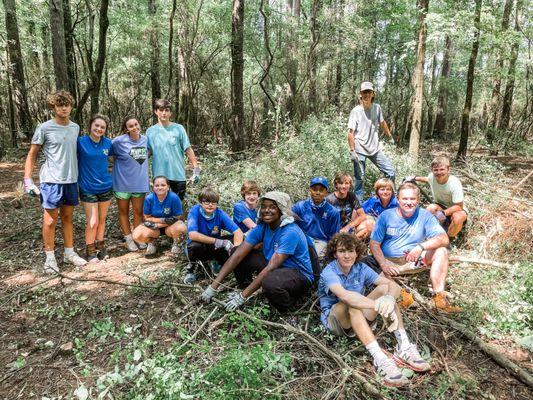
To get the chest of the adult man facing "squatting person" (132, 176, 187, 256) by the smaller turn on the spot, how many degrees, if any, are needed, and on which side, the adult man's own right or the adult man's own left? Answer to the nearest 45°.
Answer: approximately 90° to the adult man's own right

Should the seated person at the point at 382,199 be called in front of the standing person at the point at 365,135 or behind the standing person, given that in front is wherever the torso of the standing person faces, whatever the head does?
in front

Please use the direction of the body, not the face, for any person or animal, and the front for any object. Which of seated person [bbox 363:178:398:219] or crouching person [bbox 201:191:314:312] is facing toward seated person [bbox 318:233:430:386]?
seated person [bbox 363:178:398:219]

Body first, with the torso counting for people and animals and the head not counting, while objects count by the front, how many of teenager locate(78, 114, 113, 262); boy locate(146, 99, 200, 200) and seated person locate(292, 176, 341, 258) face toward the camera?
3

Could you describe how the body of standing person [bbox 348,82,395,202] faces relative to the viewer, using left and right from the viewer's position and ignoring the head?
facing the viewer

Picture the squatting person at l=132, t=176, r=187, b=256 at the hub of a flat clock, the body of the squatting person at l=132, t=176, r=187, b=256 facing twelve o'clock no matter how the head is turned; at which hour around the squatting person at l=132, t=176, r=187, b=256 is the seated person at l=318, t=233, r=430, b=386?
the seated person at l=318, t=233, r=430, b=386 is roughly at 11 o'clock from the squatting person at l=132, t=176, r=187, b=256.

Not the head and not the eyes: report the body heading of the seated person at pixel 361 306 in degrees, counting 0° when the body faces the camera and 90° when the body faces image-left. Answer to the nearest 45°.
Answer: approximately 315°

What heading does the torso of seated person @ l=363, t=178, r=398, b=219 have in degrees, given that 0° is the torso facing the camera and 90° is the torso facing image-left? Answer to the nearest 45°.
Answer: approximately 0°

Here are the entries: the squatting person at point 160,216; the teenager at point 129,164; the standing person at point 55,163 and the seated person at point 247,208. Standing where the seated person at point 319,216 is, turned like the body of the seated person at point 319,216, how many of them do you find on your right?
4
